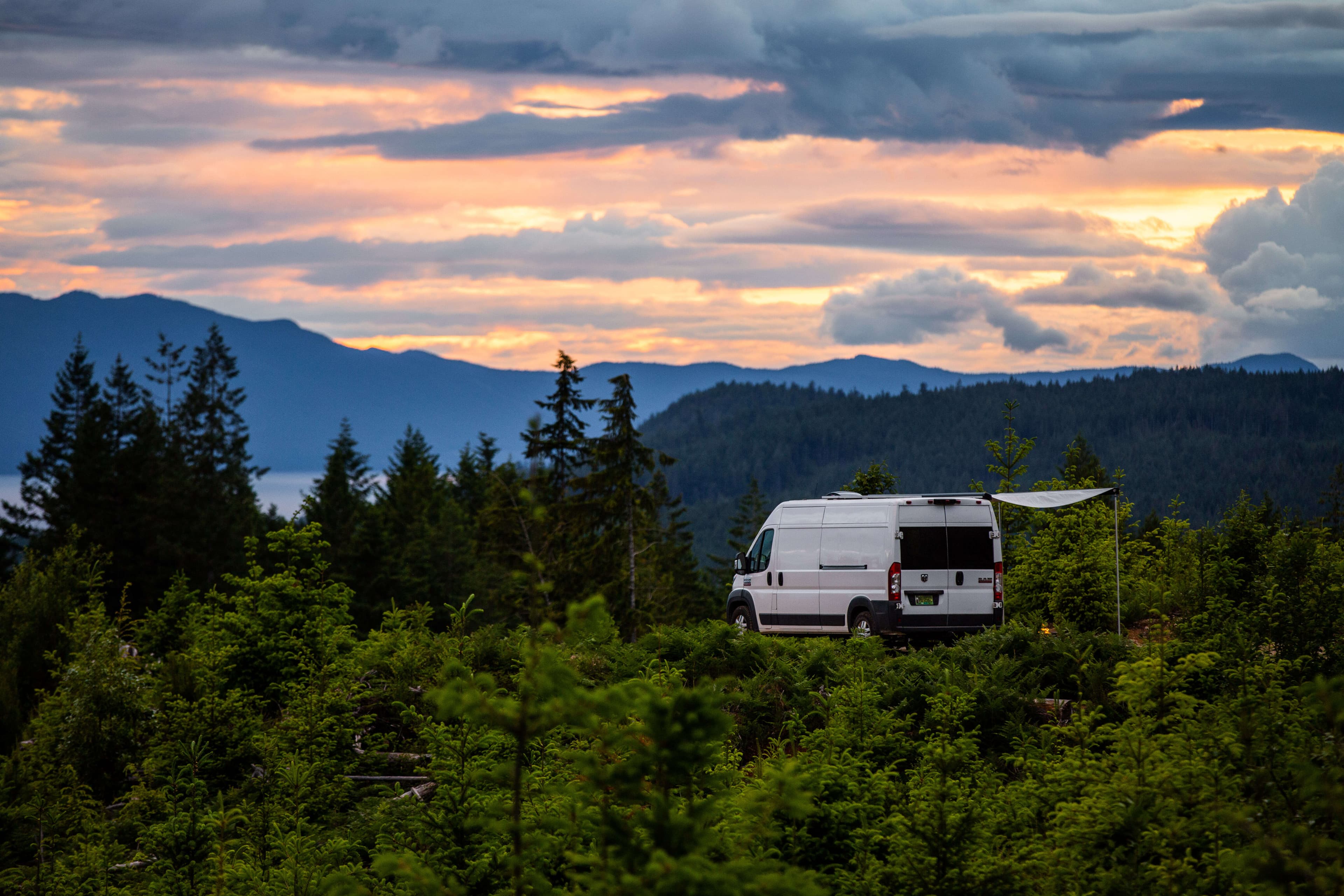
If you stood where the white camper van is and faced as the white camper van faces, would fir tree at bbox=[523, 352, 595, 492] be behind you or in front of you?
in front

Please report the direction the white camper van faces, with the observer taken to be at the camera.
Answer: facing away from the viewer and to the left of the viewer

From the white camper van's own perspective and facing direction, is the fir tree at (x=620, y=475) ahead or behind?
ahead
